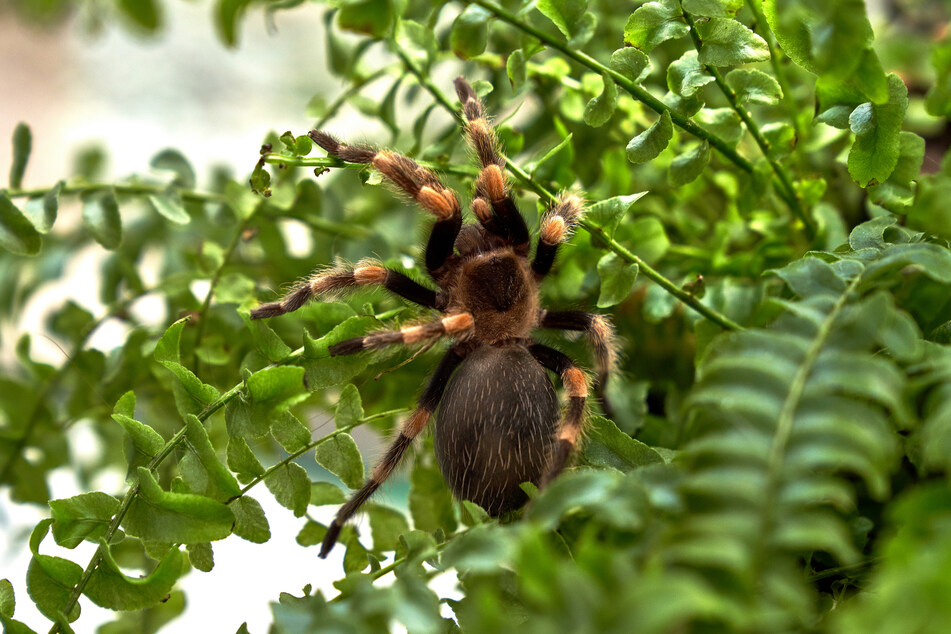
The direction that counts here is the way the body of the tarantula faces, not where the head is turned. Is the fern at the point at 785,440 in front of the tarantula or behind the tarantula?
behind

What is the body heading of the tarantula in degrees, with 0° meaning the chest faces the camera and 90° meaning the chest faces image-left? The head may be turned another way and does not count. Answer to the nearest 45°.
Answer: approximately 180°

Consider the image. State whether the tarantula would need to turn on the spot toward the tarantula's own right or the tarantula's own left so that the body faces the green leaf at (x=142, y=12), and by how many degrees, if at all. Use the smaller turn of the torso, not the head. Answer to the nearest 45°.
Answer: approximately 45° to the tarantula's own left
